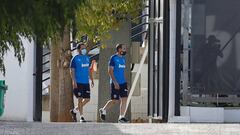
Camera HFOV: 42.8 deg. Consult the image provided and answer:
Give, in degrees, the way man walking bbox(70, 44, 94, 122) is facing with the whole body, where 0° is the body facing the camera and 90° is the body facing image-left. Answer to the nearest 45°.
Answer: approximately 315°

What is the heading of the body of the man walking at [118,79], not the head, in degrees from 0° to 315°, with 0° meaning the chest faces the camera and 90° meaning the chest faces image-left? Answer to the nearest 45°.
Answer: approximately 315°

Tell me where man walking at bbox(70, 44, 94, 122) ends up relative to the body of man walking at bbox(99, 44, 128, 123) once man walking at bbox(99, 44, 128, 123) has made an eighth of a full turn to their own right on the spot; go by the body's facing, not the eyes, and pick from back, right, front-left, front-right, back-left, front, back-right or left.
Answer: right
